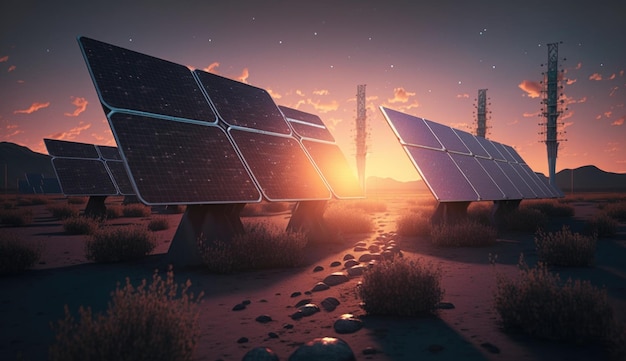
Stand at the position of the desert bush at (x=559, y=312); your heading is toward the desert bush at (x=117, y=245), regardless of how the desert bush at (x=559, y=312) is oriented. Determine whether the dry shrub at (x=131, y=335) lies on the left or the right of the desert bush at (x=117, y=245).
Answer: left

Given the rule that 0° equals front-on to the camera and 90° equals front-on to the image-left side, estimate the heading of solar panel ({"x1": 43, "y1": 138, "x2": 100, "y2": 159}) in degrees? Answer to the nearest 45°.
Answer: approximately 315°

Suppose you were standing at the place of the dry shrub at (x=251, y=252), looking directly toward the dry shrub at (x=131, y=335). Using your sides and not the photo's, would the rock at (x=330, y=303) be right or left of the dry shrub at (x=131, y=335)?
left

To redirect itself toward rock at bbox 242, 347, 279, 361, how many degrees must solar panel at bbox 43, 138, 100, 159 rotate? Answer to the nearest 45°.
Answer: approximately 45° to its right

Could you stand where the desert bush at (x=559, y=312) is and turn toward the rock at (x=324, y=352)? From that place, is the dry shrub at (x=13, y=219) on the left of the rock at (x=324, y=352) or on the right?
right

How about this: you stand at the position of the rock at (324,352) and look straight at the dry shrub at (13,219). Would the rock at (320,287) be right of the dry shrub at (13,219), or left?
right

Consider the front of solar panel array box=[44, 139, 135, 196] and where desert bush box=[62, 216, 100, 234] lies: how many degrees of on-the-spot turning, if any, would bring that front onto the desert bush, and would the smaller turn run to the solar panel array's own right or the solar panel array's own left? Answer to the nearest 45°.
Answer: approximately 45° to the solar panel array's own right
